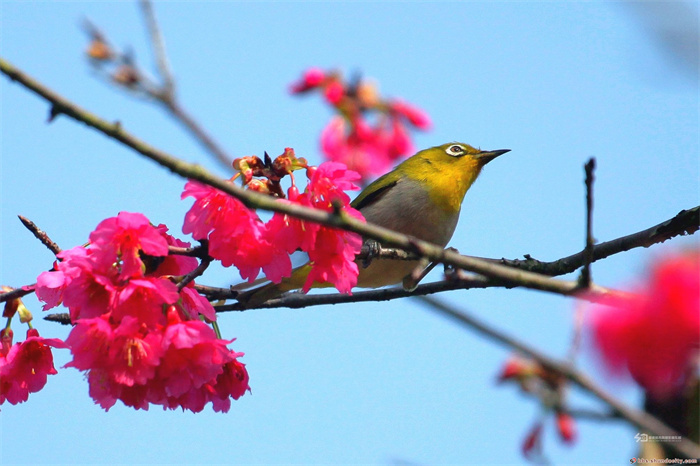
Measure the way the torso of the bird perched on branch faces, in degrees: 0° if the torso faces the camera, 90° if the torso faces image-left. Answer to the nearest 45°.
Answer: approximately 270°

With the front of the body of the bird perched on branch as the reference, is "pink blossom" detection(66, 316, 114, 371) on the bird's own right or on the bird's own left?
on the bird's own right
